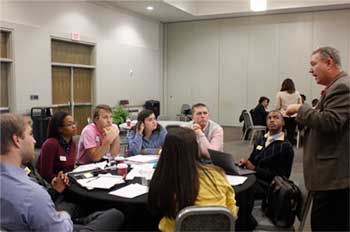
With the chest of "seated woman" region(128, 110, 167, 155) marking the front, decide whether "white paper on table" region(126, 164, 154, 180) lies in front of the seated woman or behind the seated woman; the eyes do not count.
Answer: in front

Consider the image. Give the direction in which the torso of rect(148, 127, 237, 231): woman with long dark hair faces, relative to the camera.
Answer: away from the camera

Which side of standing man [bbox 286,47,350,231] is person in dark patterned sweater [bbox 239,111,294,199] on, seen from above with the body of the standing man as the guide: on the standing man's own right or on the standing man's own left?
on the standing man's own right

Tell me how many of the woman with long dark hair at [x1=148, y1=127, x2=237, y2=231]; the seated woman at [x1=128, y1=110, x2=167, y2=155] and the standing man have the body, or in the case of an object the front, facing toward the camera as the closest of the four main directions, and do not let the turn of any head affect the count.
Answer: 1

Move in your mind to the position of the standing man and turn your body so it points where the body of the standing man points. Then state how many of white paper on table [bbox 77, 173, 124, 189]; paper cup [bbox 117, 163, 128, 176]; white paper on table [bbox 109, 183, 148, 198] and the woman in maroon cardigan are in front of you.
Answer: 4

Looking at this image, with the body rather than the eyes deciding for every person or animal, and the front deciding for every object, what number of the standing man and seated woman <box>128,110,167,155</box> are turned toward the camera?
1

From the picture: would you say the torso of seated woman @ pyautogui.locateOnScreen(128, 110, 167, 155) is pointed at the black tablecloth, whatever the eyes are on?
yes

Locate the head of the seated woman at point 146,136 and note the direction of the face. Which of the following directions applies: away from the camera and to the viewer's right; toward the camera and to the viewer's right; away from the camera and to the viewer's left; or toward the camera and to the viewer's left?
toward the camera and to the viewer's right

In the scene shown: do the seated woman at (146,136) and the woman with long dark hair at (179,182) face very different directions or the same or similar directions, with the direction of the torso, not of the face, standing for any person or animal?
very different directions

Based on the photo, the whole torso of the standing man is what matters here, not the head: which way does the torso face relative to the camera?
to the viewer's left

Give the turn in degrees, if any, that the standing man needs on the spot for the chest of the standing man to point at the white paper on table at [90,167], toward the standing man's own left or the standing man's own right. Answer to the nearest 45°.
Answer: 0° — they already face it

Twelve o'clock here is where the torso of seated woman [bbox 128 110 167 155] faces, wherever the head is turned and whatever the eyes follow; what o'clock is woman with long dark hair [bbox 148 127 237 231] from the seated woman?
The woman with long dark hair is roughly at 12 o'clock from the seated woman.

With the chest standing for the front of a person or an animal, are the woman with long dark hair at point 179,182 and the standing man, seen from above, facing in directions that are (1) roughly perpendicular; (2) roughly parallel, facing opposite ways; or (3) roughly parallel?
roughly perpendicular

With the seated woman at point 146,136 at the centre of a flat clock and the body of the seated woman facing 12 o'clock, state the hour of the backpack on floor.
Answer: The backpack on floor is roughly at 11 o'clock from the seated woman.

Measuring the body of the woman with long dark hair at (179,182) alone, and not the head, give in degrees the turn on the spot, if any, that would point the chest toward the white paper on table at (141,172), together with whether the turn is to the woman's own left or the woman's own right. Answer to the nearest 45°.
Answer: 0° — they already face it

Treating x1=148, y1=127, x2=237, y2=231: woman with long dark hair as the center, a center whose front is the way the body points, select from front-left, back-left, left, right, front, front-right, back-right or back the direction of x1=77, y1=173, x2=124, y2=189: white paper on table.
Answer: front-left
